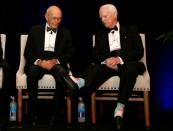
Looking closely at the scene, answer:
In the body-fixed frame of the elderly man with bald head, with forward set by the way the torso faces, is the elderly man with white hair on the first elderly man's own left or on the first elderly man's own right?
on the first elderly man's own left

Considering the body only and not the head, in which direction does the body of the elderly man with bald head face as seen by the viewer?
toward the camera
